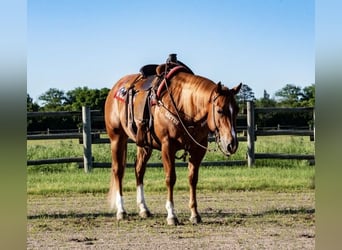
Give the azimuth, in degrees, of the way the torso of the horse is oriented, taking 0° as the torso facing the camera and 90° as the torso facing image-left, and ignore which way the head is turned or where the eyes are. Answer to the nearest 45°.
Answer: approximately 315°
